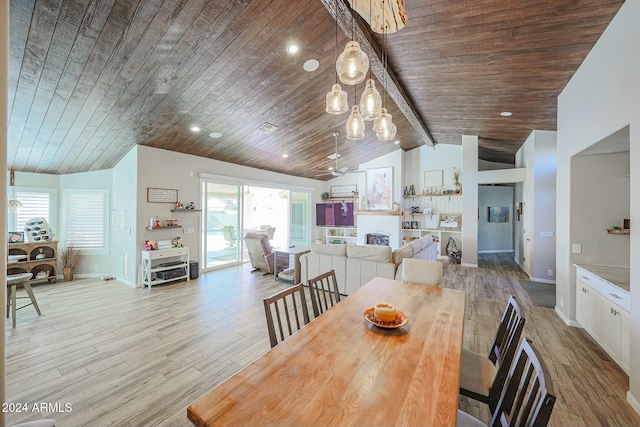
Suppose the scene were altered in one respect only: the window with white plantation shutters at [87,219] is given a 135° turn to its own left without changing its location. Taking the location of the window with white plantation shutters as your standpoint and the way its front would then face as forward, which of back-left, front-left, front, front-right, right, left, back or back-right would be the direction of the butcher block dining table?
back-right

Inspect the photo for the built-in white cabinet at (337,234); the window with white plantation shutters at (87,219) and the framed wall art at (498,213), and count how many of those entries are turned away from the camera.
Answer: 0

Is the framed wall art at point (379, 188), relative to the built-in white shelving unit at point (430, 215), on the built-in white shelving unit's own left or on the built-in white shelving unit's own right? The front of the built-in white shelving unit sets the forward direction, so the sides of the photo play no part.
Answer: on the built-in white shelving unit's own right

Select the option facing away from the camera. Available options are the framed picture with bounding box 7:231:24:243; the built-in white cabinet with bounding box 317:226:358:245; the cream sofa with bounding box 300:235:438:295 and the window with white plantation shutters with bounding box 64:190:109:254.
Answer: the cream sofa

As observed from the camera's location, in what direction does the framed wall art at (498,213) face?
facing the viewer

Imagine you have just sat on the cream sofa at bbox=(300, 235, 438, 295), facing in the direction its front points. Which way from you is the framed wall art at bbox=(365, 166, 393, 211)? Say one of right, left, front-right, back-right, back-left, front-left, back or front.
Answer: front

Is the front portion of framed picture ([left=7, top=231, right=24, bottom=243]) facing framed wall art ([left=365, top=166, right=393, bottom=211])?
no

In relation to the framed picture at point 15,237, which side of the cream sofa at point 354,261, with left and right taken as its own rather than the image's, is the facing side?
left

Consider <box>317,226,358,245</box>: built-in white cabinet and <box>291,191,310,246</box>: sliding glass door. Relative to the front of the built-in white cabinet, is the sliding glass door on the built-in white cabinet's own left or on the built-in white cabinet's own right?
on the built-in white cabinet's own right

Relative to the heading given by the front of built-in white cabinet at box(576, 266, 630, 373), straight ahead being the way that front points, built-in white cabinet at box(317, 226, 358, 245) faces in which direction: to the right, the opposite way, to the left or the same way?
to the left

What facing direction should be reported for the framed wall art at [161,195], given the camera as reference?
facing the viewer and to the right of the viewer

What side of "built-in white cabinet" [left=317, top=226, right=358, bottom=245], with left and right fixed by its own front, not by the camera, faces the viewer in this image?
front

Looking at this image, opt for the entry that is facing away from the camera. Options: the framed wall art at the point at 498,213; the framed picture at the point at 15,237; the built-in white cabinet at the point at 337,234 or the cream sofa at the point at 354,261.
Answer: the cream sofa

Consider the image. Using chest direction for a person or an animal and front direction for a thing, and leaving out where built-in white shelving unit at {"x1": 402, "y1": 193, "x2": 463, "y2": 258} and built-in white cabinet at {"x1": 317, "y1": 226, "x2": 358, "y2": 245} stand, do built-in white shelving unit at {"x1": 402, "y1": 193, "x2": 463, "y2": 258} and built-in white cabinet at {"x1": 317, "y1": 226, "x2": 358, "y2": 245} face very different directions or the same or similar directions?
same or similar directions

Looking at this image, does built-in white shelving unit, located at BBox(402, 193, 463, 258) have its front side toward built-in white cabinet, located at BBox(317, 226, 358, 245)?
no

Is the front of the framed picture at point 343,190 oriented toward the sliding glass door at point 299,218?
no

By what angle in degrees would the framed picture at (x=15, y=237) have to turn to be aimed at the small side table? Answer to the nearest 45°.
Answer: approximately 45° to its left

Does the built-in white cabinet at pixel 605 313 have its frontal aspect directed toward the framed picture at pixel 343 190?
no
